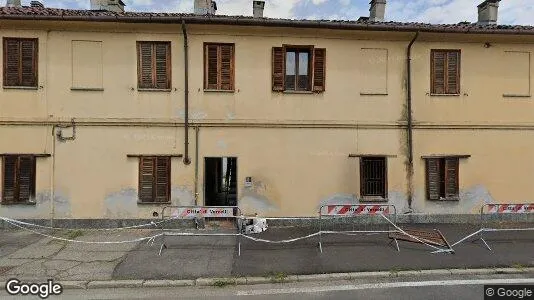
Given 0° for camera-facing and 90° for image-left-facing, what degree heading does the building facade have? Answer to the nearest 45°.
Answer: approximately 0°
